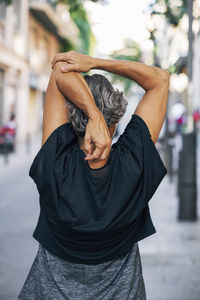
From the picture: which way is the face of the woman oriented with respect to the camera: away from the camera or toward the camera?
away from the camera

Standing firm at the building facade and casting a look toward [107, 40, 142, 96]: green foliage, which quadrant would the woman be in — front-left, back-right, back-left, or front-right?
back-right

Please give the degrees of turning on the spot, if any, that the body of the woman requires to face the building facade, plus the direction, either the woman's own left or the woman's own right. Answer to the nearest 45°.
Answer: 0° — they already face it

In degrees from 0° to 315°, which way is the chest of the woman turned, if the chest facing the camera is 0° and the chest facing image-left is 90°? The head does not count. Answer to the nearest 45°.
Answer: approximately 180°

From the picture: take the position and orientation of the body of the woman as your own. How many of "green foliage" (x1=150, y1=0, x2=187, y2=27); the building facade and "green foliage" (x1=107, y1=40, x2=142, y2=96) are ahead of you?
3

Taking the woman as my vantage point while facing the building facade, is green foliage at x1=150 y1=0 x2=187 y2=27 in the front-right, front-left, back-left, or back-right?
front-right

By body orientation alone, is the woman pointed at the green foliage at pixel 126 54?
yes

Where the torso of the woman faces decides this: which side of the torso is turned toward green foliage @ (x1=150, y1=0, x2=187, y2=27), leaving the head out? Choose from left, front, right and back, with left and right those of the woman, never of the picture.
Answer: front
